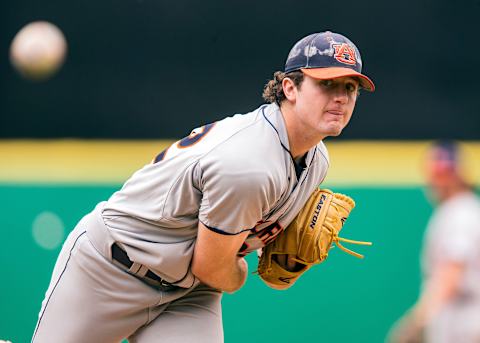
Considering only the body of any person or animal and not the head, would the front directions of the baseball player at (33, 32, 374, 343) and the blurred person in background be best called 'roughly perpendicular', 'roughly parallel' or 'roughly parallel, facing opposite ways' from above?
roughly perpendicular

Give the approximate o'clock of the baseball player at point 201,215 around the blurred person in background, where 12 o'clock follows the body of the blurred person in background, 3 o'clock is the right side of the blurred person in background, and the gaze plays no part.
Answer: The baseball player is roughly at 12 o'clock from the blurred person in background.

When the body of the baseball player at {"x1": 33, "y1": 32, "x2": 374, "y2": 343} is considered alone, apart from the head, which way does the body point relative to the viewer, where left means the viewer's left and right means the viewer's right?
facing the viewer and to the right of the viewer

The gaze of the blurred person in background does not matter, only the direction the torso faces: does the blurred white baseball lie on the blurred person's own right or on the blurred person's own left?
on the blurred person's own right

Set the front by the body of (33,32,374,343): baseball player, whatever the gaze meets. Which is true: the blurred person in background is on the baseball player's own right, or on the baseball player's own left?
on the baseball player's own left

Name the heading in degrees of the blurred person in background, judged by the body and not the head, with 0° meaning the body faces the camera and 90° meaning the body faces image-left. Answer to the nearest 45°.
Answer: approximately 45°

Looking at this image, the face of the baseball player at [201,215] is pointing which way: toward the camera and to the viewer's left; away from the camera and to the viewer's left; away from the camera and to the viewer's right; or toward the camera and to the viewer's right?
toward the camera and to the viewer's right

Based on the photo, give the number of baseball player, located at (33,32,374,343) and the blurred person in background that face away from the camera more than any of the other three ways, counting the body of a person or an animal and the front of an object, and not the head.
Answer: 0
